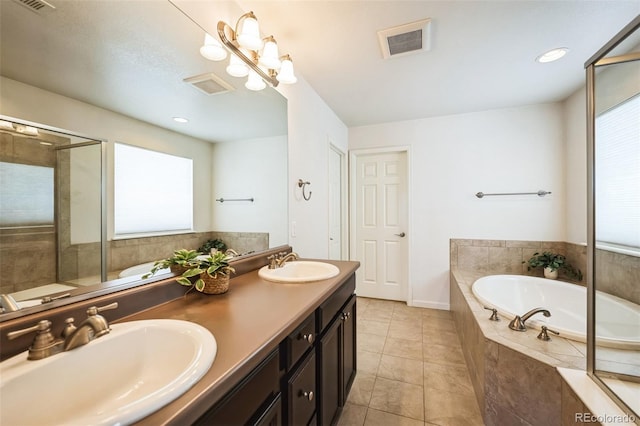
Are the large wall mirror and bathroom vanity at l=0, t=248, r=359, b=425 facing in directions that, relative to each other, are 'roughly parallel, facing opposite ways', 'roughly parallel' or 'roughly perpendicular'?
roughly parallel

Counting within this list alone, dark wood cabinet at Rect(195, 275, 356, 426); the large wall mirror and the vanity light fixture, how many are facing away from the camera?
0

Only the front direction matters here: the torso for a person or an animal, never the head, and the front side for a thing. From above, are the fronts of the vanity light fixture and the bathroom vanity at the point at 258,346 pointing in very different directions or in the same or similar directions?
same or similar directions

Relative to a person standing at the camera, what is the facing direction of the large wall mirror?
facing the viewer and to the right of the viewer

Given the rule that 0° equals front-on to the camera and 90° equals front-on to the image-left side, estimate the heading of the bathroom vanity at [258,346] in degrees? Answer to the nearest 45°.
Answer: approximately 315°

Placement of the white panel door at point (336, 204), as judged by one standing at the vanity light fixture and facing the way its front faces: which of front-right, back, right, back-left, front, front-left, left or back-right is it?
left

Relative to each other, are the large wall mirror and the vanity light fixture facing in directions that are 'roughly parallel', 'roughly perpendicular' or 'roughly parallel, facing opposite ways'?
roughly parallel

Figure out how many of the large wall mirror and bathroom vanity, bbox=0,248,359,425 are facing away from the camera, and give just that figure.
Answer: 0

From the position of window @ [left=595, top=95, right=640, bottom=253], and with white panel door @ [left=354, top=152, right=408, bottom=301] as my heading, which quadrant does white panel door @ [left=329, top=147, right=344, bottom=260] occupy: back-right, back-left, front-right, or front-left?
front-left

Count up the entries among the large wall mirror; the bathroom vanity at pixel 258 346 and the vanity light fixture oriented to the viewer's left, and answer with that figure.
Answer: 0
